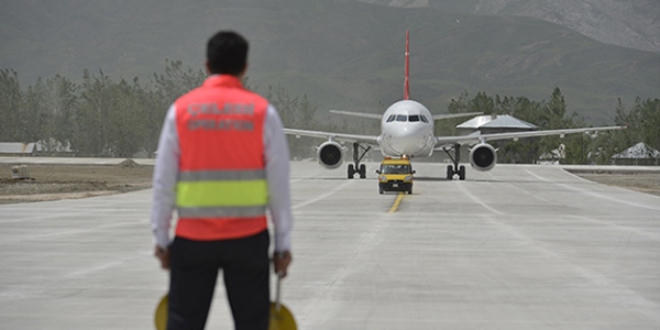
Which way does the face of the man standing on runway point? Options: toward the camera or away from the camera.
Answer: away from the camera

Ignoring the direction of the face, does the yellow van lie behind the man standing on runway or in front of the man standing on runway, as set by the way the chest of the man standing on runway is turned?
in front

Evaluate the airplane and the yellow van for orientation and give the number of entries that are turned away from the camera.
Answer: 0

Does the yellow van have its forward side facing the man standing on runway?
yes

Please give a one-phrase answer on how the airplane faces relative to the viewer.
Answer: facing the viewer

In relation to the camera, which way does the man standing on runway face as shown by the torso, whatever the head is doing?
away from the camera

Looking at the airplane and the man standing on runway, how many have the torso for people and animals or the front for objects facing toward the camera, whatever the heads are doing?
1

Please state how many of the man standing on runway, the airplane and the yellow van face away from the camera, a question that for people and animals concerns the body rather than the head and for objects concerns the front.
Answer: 1

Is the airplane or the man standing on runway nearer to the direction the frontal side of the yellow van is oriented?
the man standing on runway

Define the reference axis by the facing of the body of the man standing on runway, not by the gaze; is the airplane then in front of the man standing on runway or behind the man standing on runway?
in front

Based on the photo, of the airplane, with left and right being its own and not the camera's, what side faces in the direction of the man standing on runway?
front

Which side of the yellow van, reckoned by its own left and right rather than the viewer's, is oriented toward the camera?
front

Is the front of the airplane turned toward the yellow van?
yes
